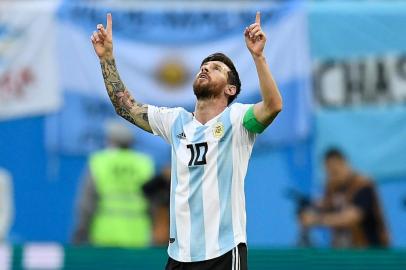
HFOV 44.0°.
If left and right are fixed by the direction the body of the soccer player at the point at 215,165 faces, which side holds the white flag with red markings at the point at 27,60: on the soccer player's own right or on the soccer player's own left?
on the soccer player's own right

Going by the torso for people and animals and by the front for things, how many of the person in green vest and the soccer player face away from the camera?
1

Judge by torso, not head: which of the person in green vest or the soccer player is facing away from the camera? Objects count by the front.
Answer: the person in green vest

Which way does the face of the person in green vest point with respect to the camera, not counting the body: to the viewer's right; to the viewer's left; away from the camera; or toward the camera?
away from the camera

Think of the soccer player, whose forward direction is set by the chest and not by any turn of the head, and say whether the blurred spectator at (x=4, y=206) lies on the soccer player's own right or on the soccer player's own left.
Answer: on the soccer player's own right

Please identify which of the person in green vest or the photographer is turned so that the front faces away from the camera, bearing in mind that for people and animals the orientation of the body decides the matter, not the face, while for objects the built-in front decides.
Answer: the person in green vest

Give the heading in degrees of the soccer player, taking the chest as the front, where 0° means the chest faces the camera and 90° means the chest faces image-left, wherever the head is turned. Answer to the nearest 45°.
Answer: approximately 45°

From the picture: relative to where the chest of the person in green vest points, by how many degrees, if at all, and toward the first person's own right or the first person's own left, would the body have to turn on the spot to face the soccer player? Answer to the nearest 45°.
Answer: approximately 180°

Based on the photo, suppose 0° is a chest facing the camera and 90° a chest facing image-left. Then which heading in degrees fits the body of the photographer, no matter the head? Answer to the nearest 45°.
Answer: approximately 45°

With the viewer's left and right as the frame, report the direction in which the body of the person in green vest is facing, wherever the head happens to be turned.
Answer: facing away from the viewer
